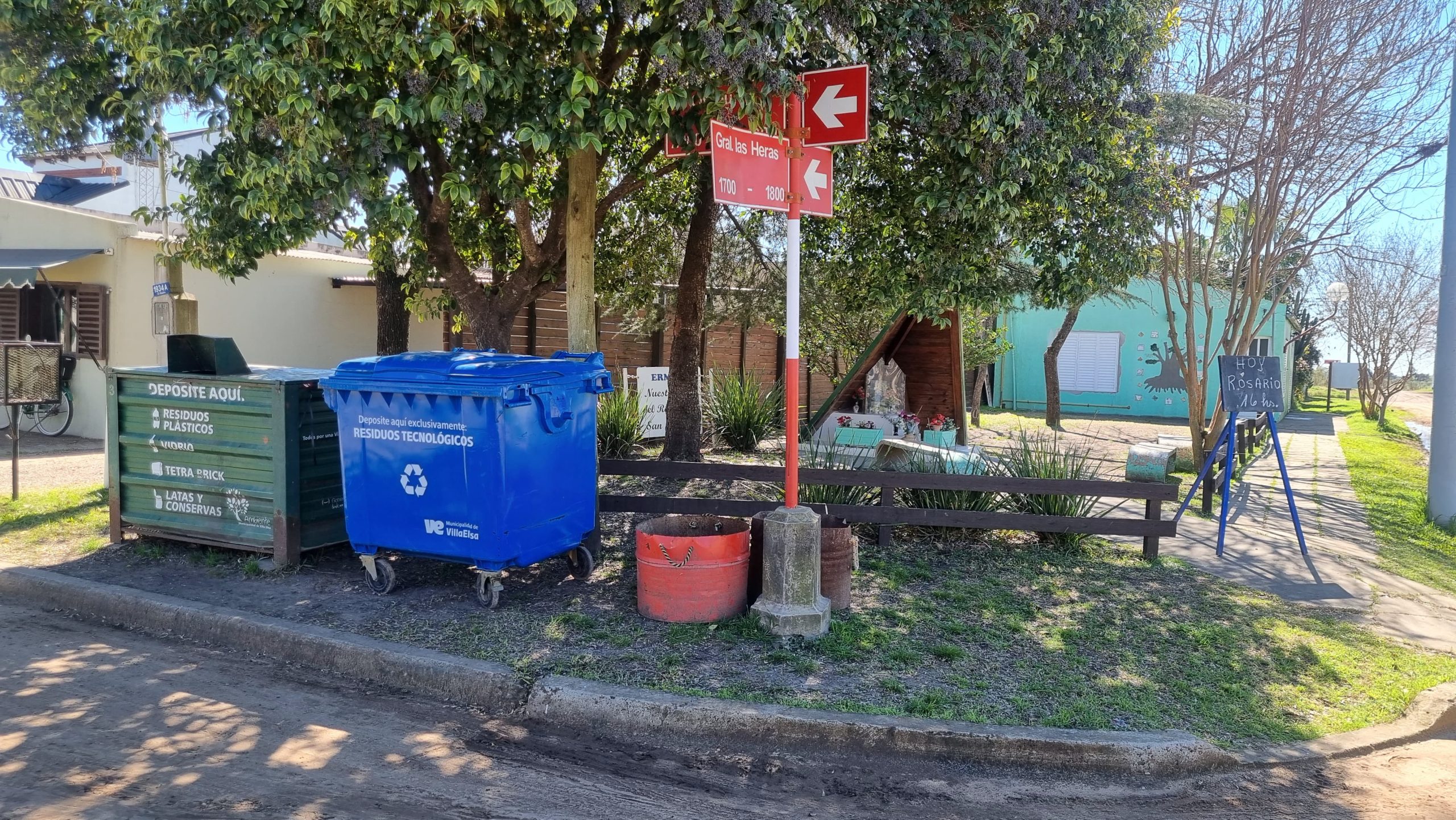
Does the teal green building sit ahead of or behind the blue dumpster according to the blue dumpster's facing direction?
behind

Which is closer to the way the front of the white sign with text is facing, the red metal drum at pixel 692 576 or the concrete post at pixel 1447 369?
the red metal drum

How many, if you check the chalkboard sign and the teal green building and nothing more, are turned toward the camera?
2

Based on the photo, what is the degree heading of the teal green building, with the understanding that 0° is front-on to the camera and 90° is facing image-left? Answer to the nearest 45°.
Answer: approximately 0°

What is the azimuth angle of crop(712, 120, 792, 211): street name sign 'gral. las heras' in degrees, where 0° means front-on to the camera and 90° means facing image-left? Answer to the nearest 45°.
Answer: approximately 315°

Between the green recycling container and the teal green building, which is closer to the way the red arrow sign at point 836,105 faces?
the green recycling container

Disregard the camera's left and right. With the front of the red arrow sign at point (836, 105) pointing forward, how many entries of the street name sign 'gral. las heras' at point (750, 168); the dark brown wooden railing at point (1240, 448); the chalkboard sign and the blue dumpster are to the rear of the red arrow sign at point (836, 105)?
2

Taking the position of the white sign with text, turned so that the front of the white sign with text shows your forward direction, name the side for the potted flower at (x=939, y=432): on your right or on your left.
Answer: on your left

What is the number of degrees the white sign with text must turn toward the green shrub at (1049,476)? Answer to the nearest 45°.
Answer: approximately 45° to its left
